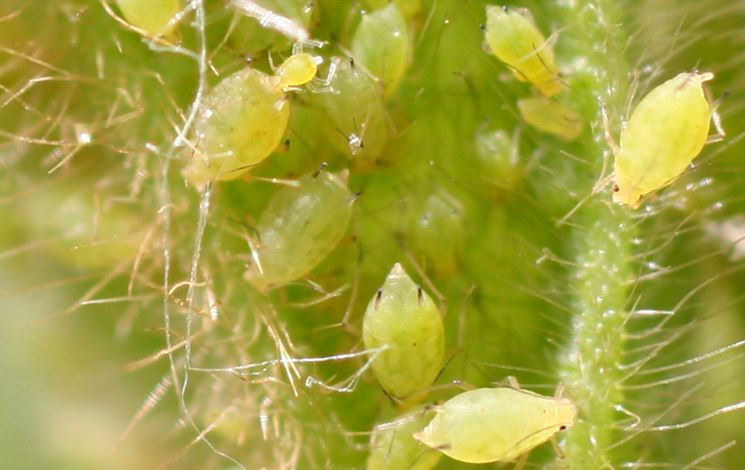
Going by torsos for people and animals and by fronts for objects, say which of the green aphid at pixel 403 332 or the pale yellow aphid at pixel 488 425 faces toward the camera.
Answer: the green aphid

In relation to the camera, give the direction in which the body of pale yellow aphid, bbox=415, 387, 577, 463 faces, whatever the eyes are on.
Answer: to the viewer's right
